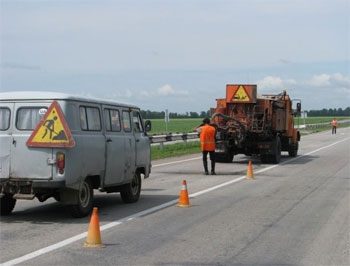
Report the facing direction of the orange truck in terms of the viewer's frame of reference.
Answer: facing away from the viewer and to the right of the viewer

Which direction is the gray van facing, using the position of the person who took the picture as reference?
facing away from the viewer and to the right of the viewer

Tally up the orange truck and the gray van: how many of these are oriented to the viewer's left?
0

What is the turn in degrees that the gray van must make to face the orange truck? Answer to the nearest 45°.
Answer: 0° — it already faces it
